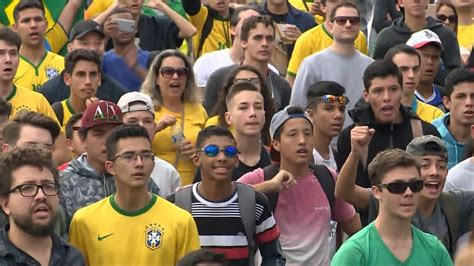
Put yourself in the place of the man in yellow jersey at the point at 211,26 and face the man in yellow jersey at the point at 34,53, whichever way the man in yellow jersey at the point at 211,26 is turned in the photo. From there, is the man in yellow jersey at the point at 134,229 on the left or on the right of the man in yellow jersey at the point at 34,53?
left

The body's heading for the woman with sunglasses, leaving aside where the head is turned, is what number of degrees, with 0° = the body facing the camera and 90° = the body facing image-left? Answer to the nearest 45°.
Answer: approximately 0°

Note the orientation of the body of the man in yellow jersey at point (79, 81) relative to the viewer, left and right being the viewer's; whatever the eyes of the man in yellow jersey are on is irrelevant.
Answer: facing the viewer and to the right of the viewer

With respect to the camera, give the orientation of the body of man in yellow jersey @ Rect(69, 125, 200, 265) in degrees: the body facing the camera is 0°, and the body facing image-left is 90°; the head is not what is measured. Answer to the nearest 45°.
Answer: approximately 0°
